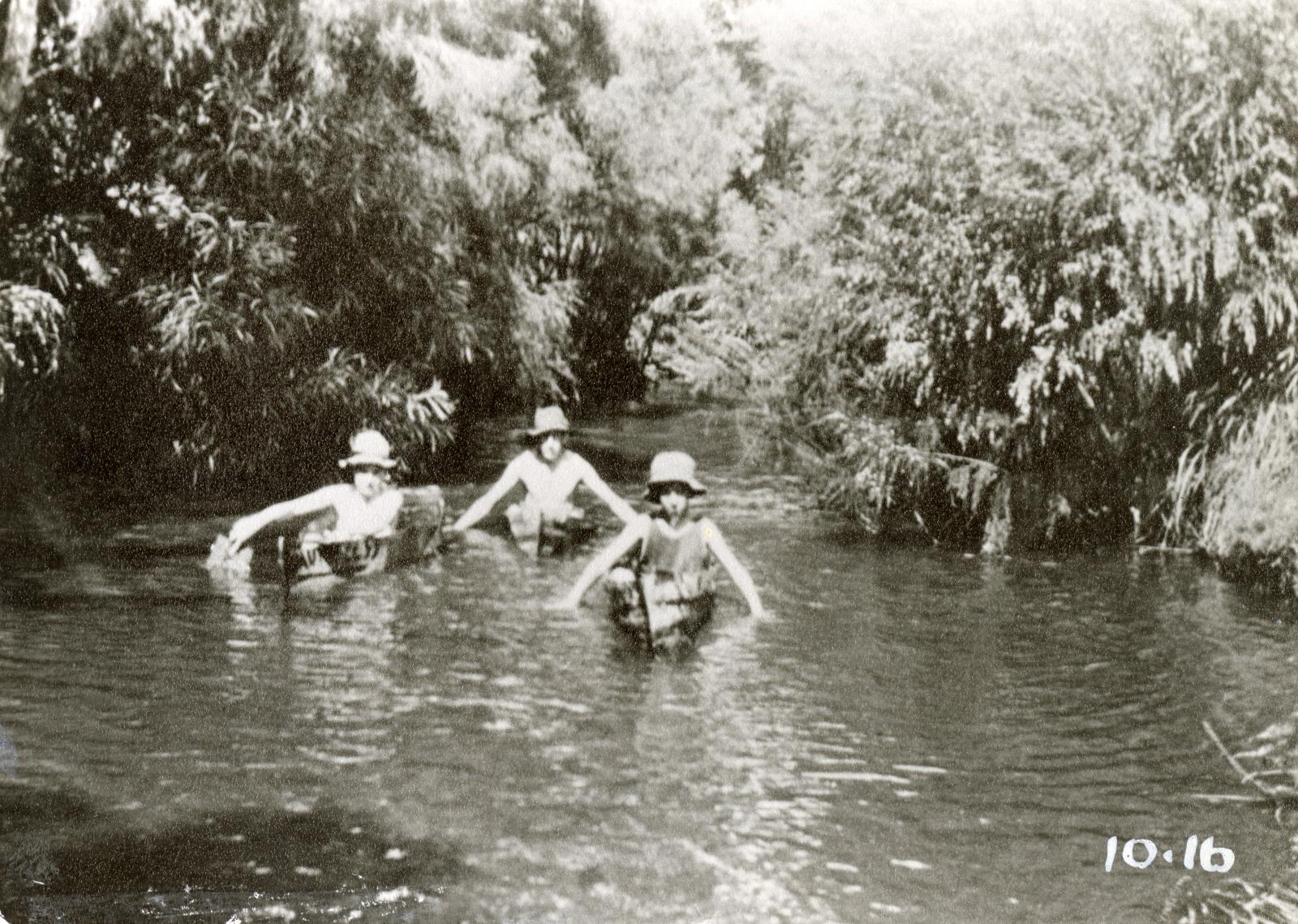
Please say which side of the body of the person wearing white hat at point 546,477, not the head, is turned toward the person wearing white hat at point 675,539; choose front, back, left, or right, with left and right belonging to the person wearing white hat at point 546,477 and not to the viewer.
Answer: front

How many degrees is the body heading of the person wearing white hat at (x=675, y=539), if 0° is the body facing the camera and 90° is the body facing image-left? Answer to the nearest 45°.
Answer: approximately 0°

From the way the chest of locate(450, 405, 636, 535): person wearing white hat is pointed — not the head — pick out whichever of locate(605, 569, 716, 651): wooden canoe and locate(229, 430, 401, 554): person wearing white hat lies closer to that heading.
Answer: the wooden canoe

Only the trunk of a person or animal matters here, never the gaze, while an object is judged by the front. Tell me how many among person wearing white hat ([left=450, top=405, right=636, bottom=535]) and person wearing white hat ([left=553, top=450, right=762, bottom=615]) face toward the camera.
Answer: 2

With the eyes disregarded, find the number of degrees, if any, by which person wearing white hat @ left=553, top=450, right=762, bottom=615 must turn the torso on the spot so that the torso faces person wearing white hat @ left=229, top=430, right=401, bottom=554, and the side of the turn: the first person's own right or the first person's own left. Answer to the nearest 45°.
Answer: approximately 135° to the first person's own right

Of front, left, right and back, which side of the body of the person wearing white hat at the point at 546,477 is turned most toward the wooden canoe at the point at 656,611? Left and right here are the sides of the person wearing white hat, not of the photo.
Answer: front

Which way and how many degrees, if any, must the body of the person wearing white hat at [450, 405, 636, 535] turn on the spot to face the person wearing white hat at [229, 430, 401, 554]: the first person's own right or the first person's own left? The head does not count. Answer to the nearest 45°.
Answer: approximately 45° to the first person's own right
